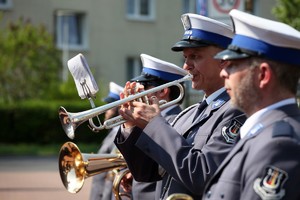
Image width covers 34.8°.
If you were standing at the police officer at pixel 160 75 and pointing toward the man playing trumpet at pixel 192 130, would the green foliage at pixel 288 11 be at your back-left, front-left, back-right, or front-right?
back-left

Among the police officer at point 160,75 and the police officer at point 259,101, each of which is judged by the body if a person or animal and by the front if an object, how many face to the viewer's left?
2

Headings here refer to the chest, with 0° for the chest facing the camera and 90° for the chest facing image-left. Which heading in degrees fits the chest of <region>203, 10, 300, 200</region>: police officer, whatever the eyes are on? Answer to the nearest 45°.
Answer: approximately 90°

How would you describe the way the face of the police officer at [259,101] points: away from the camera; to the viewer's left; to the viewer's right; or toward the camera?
to the viewer's left

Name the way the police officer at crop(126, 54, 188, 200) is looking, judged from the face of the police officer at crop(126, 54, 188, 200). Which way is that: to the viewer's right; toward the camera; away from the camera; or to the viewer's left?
to the viewer's left

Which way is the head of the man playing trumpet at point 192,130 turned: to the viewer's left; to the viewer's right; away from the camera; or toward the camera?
to the viewer's left

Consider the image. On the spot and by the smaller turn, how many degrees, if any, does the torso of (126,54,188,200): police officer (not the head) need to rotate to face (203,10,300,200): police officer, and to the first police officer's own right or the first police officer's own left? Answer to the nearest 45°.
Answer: approximately 90° to the first police officer's own left

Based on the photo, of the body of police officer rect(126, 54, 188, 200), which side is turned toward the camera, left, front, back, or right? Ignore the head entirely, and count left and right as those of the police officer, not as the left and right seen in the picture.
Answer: left
